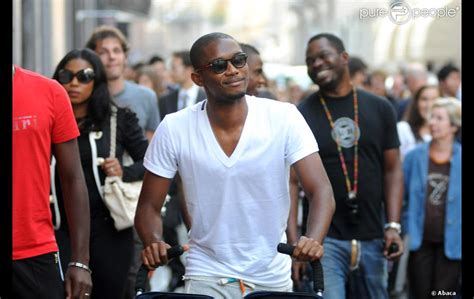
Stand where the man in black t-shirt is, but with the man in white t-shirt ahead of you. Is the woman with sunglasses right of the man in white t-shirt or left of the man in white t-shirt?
right

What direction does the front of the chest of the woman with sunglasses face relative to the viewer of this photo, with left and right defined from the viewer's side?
facing the viewer and to the left of the viewer

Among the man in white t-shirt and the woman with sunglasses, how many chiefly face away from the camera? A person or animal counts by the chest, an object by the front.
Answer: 0

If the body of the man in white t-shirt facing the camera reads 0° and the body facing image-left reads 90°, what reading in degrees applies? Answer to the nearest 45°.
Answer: approximately 0°

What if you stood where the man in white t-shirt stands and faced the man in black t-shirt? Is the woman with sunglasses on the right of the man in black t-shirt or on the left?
left

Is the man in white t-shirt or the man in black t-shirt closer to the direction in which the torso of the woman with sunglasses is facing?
the man in white t-shirt

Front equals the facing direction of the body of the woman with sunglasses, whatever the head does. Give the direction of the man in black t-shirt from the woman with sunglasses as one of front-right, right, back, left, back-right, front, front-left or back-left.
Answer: back-left

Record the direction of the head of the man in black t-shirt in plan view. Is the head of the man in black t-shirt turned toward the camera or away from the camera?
toward the camera

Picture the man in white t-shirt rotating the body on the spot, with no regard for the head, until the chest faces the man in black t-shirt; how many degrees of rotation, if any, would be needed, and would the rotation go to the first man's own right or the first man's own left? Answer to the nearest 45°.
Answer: approximately 135° to the first man's own left

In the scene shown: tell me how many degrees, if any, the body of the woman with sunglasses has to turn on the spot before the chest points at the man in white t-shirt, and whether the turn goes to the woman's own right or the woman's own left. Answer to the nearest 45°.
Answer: approximately 45° to the woman's own left
